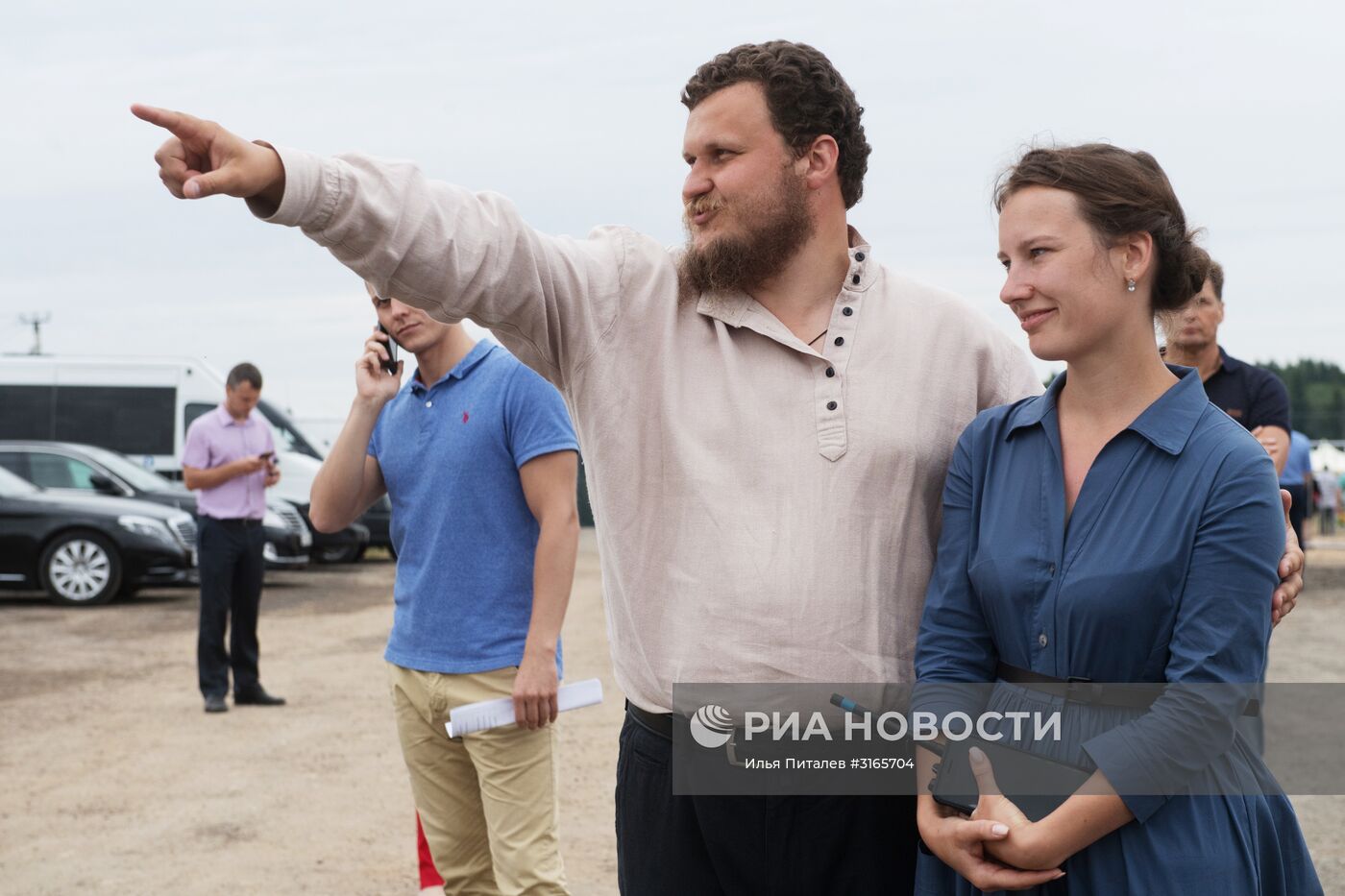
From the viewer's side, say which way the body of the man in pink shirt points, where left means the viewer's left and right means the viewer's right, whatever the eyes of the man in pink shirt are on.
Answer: facing the viewer and to the right of the viewer

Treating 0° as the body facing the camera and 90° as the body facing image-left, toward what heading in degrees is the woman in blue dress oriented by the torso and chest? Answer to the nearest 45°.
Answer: approximately 45°

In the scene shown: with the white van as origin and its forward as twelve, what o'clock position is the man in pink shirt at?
The man in pink shirt is roughly at 3 o'clock from the white van.

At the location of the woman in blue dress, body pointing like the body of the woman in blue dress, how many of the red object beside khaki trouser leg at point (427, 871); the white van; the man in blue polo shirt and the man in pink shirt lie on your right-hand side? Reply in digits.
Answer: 4

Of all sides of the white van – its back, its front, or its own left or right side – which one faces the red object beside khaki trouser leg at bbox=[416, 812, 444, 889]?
right

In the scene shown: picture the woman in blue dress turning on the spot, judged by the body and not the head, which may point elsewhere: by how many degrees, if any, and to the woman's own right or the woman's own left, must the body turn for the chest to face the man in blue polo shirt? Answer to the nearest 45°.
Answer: approximately 90° to the woman's own right

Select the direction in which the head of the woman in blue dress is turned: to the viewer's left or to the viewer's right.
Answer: to the viewer's left

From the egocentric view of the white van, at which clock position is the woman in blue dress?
The woman in blue dress is roughly at 3 o'clock from the white van.

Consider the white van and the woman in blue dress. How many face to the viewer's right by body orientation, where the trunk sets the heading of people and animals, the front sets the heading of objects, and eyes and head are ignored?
1

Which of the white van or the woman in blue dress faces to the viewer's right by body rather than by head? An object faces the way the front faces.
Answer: the white van

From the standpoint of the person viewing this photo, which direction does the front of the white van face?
facing to the right of the viewer

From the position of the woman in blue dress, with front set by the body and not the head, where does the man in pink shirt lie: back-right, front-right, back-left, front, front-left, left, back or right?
right
